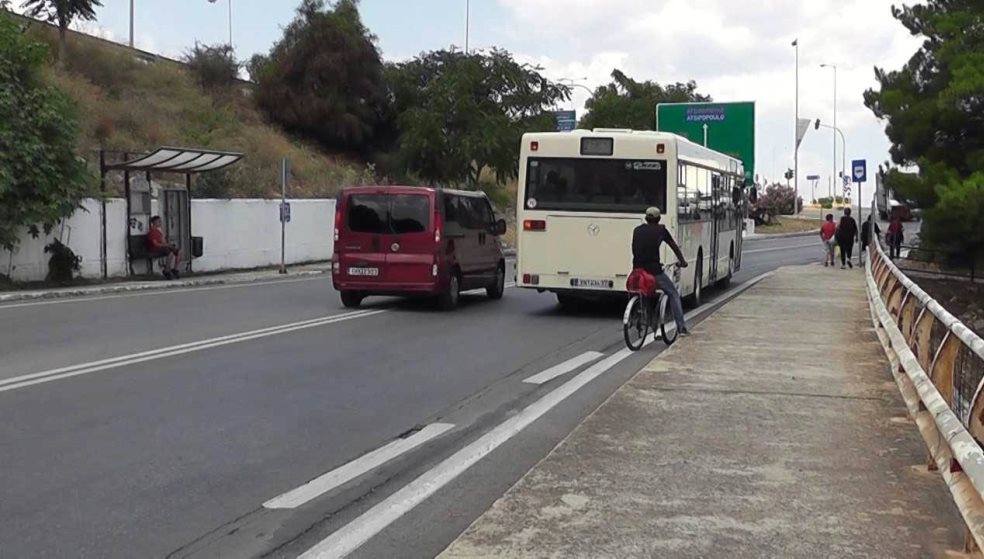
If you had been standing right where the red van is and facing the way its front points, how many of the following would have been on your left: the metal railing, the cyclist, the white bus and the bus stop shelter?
1

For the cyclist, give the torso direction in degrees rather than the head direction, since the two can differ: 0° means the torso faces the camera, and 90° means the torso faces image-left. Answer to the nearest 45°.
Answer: approximately 225°

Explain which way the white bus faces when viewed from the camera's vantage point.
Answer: facing away from the viewer and to the right of the viewer

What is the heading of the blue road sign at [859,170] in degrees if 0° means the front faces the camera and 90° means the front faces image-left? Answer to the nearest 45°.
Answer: approximately 0°

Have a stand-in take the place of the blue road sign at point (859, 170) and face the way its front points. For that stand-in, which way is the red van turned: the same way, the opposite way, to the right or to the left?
the opposite way

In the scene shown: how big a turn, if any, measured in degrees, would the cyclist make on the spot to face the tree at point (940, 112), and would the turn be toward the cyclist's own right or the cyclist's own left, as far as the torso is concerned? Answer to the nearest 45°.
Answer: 0° — they already face it

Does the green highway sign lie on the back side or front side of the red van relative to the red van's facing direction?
on the front side

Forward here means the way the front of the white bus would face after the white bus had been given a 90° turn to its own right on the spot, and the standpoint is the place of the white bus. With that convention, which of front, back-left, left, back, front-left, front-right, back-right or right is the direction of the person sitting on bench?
back

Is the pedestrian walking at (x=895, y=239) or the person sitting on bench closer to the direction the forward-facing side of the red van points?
the pedestrian walking

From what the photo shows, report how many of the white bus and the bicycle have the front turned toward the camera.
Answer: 0

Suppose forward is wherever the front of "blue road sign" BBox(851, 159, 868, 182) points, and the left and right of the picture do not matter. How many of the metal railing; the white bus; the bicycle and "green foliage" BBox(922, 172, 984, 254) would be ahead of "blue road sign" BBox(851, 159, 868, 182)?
4

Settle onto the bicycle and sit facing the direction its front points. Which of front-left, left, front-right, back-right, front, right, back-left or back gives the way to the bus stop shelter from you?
left

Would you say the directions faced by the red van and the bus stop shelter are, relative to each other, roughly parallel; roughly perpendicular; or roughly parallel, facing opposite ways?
roughly perpendicular

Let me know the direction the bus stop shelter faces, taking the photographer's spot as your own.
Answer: facing the viewer and to the right of the viewer

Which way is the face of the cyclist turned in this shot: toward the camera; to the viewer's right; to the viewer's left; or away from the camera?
away from the camera

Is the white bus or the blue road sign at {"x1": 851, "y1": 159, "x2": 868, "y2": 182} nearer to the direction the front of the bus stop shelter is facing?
the white bus

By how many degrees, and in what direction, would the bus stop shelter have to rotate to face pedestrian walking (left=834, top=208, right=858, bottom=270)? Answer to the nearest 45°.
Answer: approximately 45° to its left

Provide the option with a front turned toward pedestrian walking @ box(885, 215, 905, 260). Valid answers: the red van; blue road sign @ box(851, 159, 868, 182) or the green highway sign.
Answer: the red van

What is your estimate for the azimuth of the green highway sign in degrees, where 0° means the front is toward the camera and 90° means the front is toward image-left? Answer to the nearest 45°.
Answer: approximately 0°

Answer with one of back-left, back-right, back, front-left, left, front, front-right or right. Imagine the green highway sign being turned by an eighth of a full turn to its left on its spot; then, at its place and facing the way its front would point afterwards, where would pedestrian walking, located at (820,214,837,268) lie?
front
